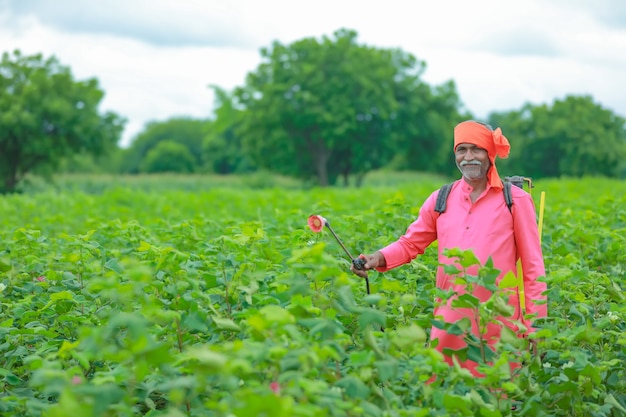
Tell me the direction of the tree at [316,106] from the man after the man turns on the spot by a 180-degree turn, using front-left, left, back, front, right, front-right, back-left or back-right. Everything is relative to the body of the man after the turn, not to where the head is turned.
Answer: front

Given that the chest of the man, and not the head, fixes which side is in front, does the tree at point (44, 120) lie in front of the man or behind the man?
behind

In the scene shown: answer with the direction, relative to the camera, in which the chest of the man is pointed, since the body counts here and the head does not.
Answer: toward the camera
